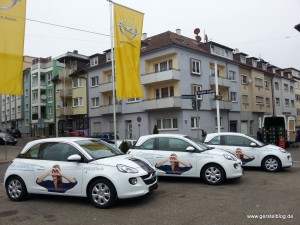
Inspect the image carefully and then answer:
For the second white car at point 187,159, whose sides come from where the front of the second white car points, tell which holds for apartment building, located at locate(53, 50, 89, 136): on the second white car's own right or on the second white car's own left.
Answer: on the second white car's own left

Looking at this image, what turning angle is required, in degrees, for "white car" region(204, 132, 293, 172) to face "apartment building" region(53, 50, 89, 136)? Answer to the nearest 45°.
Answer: approximately 135° to its left

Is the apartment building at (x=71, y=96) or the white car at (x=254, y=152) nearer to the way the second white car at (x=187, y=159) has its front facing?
the white car

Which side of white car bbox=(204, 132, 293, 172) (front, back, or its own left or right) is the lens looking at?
right

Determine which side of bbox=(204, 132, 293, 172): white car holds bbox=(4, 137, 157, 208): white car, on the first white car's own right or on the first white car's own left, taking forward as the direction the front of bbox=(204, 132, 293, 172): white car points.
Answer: on the first white car's own right

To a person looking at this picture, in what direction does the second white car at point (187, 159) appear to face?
facing to the right of the viewer

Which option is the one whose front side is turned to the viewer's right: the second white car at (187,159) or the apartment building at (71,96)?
the second white car

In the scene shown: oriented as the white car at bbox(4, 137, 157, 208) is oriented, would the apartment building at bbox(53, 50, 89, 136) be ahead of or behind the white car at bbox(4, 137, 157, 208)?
behind

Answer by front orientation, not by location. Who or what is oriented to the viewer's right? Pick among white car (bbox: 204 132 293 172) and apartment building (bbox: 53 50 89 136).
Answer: the white car

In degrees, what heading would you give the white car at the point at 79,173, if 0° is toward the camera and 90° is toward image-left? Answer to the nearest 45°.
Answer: approximately 315°

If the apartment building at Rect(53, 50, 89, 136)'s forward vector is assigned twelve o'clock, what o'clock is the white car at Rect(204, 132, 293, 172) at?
The white car is roughly at 10 o'clock from the apartment building.

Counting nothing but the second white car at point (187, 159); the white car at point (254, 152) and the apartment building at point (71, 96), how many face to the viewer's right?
2

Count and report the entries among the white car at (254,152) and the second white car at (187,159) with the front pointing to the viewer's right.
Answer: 2
